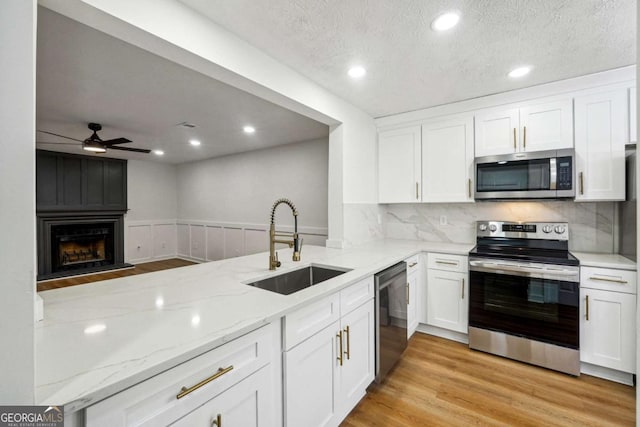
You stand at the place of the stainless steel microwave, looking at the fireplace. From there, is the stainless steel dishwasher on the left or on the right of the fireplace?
left

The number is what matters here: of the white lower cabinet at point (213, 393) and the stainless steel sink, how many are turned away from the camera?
0

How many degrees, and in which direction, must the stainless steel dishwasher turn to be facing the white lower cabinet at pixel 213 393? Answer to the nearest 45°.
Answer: approximately 135° to its right

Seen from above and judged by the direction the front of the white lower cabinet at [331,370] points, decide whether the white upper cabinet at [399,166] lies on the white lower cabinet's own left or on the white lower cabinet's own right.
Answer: on the white lower cabinet's own left
